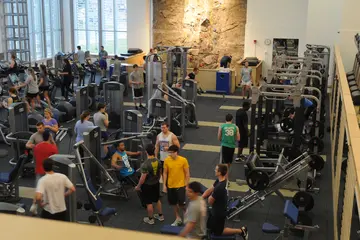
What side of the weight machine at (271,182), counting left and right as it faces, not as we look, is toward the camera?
left

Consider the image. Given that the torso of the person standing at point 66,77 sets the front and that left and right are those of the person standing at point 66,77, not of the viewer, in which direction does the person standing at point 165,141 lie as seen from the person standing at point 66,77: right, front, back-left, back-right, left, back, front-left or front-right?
left
